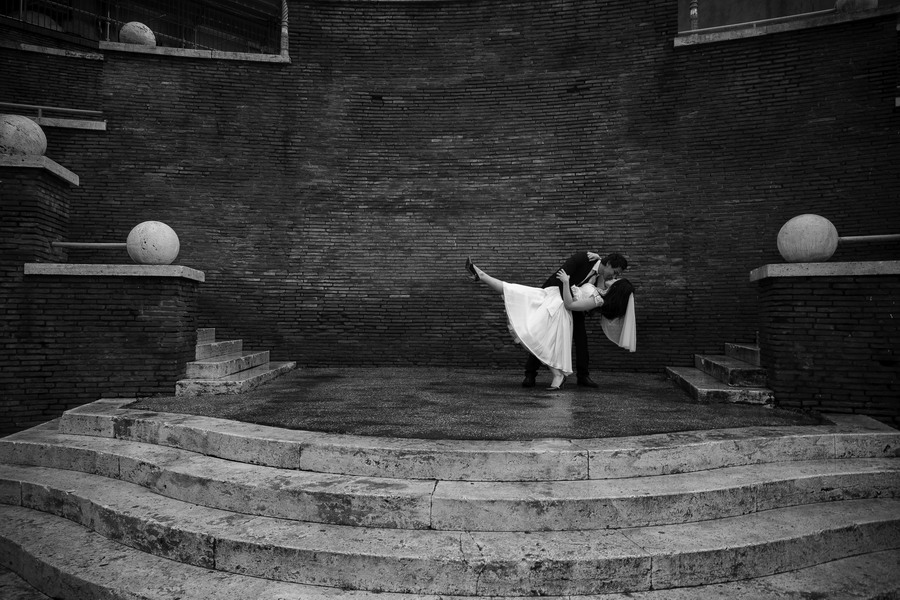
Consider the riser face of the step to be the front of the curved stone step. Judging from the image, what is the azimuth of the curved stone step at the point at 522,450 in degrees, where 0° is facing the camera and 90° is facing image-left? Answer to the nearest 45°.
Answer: approximately 0°

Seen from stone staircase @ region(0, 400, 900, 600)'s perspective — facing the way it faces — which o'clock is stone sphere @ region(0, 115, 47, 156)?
The stone sphere is roughly at 4 o'clock from the stone staircase.

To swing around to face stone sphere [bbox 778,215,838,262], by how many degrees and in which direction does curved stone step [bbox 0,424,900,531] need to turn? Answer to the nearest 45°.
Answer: approximately 135° to its left

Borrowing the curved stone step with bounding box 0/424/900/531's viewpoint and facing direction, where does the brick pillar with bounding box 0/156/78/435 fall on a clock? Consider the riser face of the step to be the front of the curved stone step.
The brick pillar is roughly at 4 o'clock from the curved stone step.

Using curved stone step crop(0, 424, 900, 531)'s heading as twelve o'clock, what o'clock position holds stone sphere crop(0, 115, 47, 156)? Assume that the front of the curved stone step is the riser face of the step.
The stone sphere is roughly at 4 o'clock from the curved stone step.

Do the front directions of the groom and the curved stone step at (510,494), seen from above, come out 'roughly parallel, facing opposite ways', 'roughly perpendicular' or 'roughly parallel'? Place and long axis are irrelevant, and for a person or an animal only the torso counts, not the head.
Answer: roughly perpendicular
